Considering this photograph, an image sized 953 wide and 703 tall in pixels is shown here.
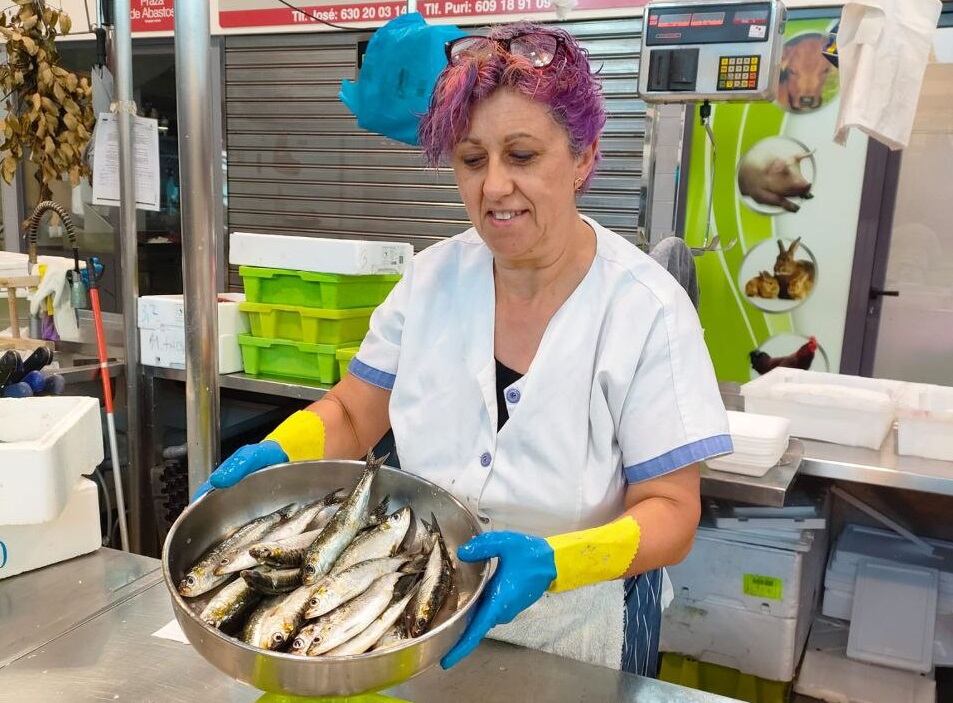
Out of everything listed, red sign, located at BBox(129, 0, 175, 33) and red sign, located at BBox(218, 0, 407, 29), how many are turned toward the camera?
2

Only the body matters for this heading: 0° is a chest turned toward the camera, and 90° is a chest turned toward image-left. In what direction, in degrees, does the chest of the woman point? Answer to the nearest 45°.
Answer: approximately 45°

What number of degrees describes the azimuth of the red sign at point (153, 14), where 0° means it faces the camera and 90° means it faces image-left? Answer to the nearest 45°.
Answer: approximately 0°

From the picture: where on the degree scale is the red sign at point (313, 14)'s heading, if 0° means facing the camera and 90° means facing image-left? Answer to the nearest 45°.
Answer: approximately 0°

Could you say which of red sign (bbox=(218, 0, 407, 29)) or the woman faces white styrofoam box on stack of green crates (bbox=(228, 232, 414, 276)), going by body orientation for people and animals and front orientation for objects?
the red sign
